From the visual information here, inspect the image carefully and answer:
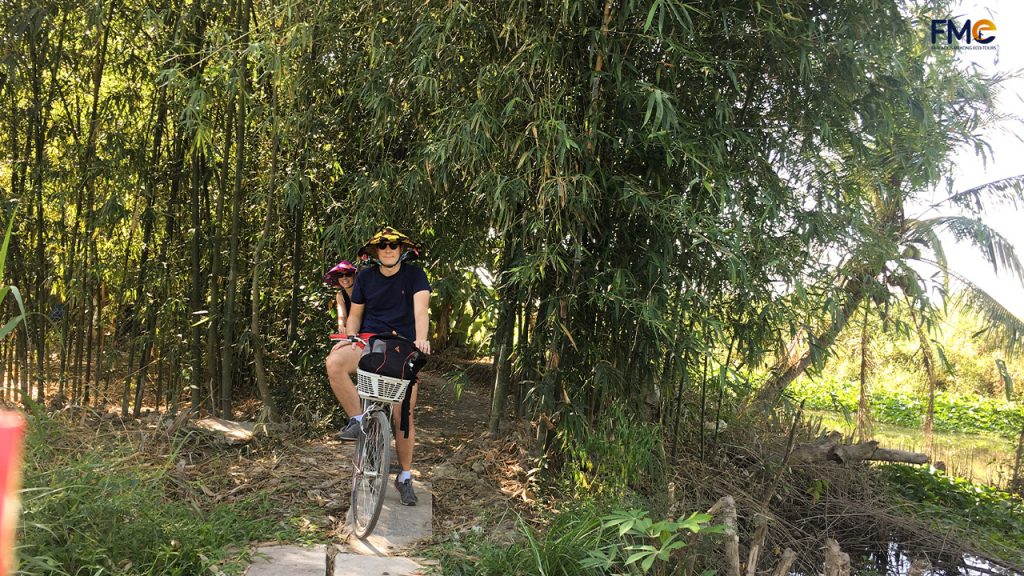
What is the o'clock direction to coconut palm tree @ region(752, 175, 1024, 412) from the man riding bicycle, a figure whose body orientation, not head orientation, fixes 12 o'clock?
The coconut palm tree is roughly at 8 o'clock from the man riding bicycle.

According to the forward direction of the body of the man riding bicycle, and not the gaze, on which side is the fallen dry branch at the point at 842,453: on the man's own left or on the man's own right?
on the man's own left

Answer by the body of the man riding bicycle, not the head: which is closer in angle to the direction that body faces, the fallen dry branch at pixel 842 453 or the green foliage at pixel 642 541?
the green foliage

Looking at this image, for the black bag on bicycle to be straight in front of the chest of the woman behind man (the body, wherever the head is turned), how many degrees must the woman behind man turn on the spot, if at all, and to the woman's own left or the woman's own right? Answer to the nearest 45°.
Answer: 0° — they already face it
